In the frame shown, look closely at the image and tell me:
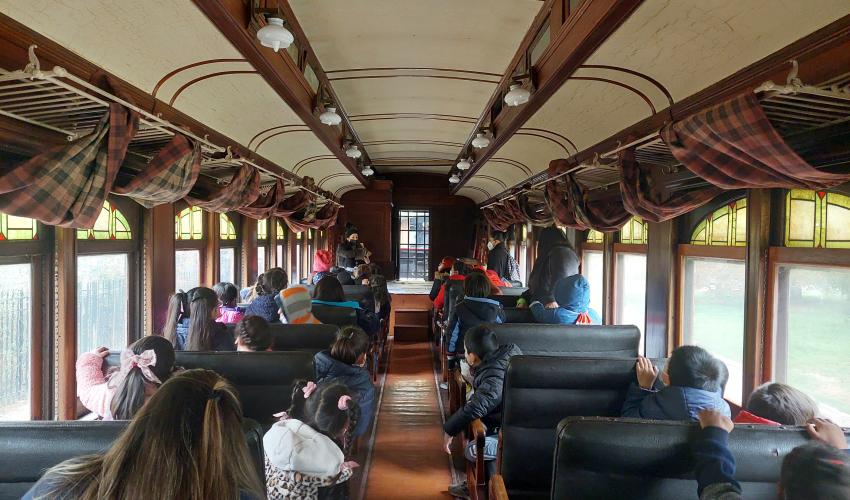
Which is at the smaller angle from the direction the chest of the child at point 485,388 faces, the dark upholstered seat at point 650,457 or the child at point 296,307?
the child

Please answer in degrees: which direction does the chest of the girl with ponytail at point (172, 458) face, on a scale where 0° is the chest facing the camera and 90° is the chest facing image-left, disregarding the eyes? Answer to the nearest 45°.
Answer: approximately 180°

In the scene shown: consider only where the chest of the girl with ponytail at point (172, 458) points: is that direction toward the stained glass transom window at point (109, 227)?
yes

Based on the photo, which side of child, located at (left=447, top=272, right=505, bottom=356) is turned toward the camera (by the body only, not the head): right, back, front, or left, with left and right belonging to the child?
back

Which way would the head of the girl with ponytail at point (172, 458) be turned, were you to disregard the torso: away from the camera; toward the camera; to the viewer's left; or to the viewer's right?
away from the camera

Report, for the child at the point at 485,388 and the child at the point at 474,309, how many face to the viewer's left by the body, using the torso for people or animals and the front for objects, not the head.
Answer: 1

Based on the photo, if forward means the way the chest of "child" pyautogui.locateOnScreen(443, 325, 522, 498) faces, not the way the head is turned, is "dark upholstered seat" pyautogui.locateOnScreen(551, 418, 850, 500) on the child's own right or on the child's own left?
on the child's own left

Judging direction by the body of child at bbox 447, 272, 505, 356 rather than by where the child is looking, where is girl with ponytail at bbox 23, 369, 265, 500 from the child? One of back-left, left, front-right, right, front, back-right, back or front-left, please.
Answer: back

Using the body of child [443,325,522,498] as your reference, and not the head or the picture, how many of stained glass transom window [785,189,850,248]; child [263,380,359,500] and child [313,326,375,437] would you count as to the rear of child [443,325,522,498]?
1

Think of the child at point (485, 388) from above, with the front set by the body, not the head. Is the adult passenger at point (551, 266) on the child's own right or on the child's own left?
on the child's own right

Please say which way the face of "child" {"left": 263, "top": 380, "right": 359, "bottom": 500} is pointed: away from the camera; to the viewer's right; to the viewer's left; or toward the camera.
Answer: away from the camera

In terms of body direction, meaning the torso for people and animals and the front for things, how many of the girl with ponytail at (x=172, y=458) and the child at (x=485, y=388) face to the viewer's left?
1

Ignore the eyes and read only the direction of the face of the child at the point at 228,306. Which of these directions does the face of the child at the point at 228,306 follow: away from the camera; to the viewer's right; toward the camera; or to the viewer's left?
away from the camera

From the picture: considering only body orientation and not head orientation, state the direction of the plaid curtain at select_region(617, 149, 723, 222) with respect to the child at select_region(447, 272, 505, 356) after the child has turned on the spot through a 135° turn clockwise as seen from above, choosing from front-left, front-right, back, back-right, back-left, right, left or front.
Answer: front
